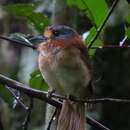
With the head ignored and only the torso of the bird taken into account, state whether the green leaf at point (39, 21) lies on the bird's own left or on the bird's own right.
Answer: on the bird's own right

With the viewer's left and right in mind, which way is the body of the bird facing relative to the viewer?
facing the viewer and to the left of the viewer
